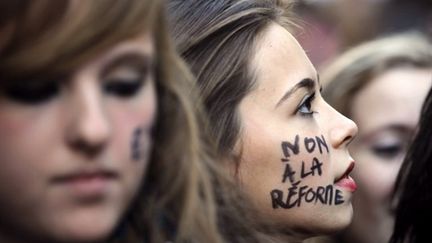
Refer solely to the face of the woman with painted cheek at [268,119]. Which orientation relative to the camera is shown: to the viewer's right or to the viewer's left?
to the viewer's right
